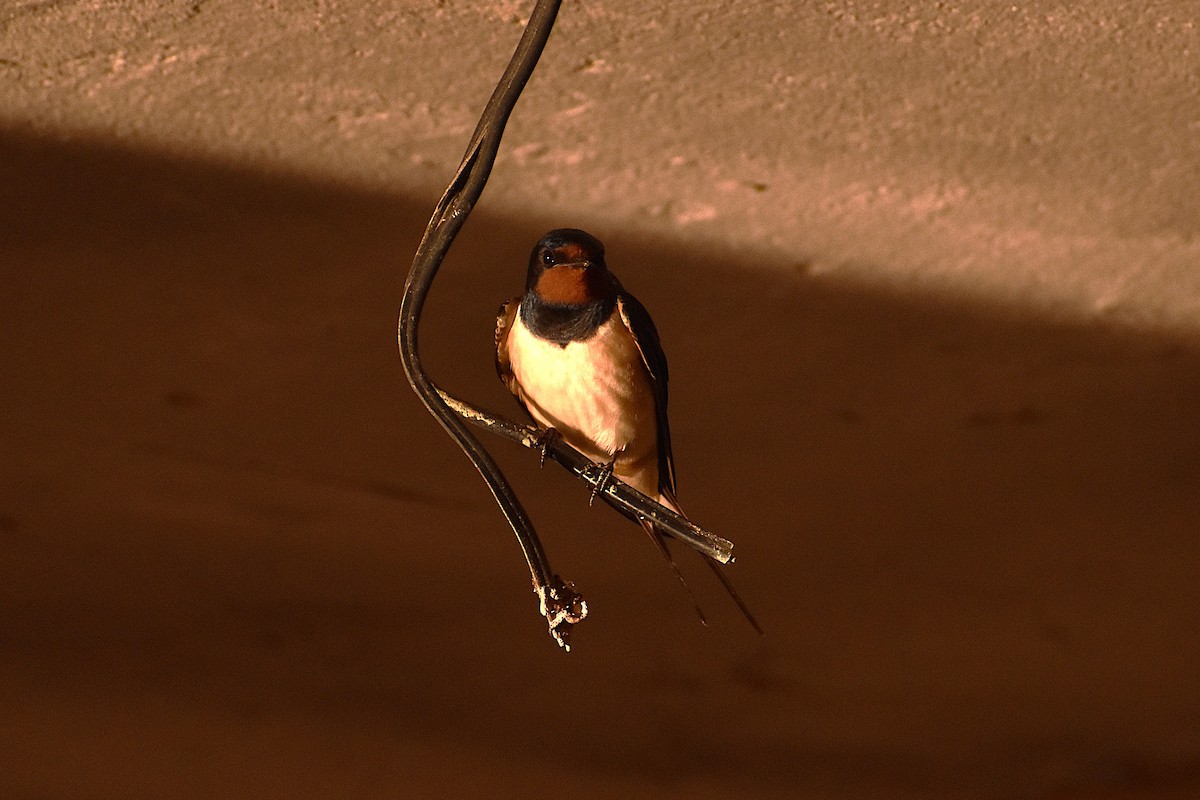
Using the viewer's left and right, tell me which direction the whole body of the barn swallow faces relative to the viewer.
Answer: facing the viewer and to the left of the viewer
